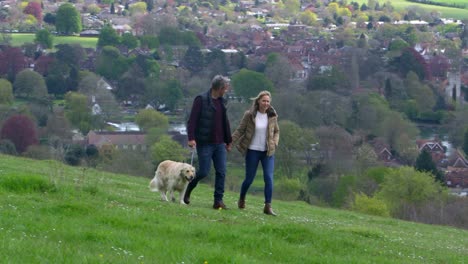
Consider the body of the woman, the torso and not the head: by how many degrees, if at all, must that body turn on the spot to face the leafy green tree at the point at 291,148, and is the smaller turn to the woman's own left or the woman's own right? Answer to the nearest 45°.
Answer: approximately 135° to the woman's own left

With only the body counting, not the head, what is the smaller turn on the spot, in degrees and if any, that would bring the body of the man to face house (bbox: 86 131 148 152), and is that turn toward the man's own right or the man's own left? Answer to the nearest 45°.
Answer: approximately 135° to the man's own left

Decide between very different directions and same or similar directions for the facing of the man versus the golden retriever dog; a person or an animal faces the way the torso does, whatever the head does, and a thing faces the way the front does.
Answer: same or similar directions

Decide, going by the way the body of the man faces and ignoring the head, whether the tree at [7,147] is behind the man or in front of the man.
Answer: behind

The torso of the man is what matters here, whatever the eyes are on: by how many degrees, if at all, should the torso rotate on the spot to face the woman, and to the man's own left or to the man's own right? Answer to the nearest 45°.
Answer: approximately 45° to the man's own left

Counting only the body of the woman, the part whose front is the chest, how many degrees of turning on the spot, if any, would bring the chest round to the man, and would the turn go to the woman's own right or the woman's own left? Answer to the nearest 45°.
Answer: approximately 135° to the woman's own right

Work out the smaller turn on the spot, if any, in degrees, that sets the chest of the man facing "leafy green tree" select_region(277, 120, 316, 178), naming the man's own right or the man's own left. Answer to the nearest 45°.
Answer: approximately 135° to the man's own left

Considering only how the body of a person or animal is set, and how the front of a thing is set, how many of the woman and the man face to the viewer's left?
0

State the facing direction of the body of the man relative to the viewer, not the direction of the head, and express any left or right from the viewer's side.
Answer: facing the viewer and to the right of the viewer

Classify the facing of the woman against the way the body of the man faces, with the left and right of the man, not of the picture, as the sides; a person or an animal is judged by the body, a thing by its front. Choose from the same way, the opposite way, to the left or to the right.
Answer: the same way

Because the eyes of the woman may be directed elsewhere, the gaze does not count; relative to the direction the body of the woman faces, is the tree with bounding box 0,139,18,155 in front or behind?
behind

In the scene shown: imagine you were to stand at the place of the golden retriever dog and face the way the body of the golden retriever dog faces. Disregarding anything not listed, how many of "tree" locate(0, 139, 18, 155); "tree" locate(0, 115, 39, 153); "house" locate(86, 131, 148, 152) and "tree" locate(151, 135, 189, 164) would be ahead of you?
0

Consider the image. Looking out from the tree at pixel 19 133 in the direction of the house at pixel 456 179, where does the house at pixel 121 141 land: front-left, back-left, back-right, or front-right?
front-left

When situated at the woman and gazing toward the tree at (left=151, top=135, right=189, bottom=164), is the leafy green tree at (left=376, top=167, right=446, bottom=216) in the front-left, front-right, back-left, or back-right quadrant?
front-right
